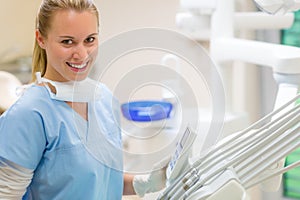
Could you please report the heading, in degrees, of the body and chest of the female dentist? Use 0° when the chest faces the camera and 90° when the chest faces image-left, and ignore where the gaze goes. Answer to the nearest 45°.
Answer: approximately 315°
